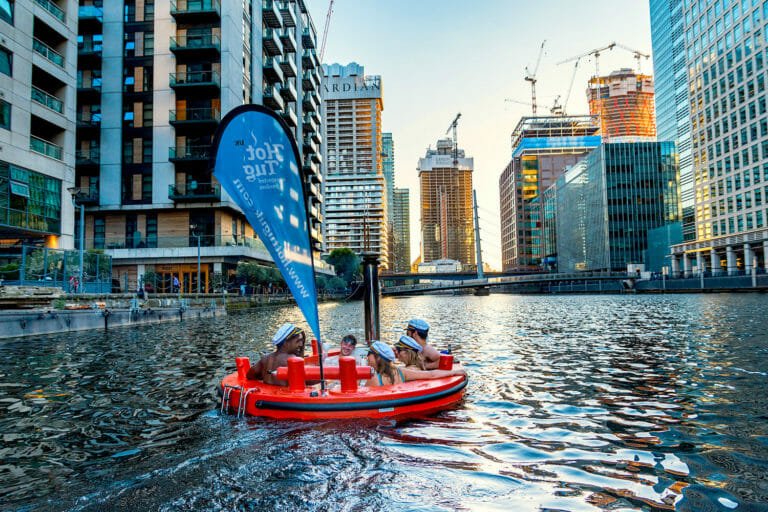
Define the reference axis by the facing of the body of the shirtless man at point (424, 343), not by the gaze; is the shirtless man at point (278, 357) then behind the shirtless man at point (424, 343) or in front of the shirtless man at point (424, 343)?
in front

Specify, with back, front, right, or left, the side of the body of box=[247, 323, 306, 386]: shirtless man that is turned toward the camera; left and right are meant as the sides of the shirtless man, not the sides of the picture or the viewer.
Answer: right

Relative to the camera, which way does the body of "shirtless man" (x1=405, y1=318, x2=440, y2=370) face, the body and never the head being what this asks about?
to the viewer's left

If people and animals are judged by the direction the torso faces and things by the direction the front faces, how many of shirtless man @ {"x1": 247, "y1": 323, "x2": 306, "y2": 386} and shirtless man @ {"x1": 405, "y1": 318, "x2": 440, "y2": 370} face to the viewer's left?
1

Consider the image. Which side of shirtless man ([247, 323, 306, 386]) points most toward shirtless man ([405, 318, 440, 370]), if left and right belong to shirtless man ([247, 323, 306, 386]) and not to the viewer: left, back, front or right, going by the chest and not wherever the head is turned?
front

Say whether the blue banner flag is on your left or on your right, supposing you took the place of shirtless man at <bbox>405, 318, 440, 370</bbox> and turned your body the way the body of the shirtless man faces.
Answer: on your left

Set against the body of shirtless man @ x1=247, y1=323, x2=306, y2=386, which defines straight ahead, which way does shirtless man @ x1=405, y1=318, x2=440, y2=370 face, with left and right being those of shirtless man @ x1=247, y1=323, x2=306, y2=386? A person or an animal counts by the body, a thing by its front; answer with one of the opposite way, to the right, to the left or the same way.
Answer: the opposite way

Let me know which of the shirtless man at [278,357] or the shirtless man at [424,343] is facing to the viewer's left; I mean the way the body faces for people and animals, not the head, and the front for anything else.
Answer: the shirtless man at [424,343]
